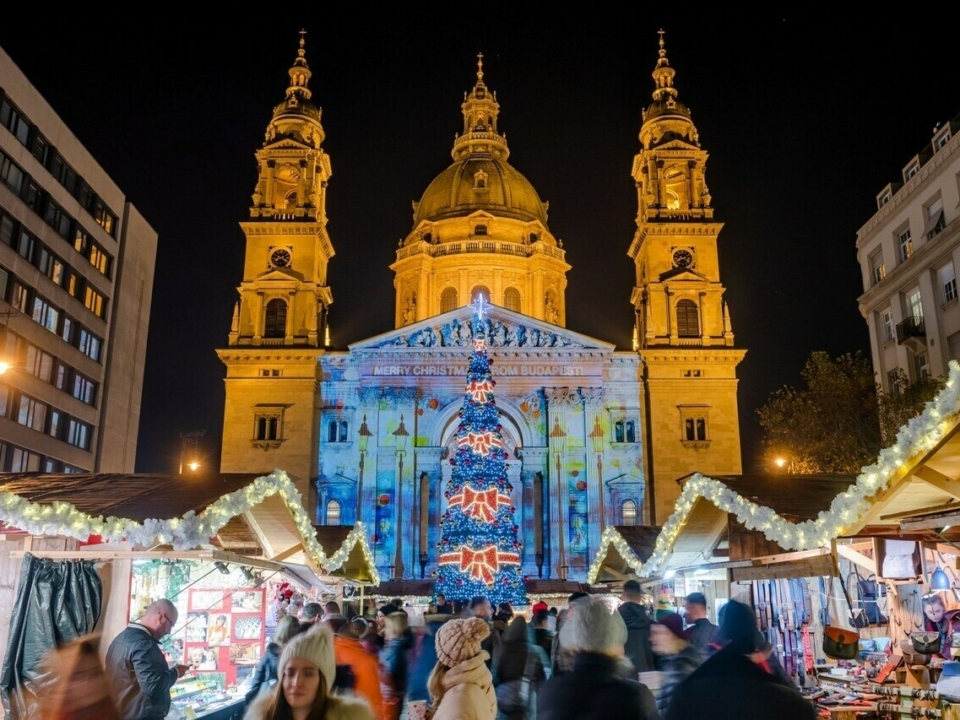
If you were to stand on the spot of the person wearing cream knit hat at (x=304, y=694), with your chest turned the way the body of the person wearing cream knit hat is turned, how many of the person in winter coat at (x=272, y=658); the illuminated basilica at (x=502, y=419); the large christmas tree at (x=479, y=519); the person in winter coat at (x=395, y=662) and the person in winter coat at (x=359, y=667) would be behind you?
5

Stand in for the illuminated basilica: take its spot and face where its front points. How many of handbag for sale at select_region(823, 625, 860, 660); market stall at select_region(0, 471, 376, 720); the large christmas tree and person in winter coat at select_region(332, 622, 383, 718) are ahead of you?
4

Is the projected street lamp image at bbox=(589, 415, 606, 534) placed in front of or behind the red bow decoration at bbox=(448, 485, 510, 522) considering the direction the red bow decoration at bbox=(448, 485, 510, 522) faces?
behind

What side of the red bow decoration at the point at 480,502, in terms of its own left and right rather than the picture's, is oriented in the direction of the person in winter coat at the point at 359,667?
front

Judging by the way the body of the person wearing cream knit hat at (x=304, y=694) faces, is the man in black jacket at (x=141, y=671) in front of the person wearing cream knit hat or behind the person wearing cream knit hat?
behind

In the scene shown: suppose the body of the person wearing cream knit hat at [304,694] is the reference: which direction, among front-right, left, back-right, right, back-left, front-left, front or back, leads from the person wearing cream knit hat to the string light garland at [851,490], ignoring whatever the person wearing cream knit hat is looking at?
back-left

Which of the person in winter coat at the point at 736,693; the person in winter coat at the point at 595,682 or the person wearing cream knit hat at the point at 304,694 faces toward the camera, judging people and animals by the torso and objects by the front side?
the person wearing cream knit hat

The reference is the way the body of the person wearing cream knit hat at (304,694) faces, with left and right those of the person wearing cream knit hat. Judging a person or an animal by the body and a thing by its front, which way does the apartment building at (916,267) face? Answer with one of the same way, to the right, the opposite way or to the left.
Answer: to the right

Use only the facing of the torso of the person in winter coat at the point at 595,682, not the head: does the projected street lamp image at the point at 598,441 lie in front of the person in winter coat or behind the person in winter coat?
in front

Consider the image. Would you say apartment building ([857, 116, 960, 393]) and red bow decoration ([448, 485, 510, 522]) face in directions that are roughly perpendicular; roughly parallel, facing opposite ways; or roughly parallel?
roughly perpendicular

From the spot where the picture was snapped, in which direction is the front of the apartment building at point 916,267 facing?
facing the viewer and to the left of the viewer

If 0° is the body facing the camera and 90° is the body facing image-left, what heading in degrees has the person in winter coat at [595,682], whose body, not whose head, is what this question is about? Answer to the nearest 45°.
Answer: approximately 180°

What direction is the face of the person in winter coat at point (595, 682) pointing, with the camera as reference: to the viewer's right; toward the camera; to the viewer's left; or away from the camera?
away from the camera

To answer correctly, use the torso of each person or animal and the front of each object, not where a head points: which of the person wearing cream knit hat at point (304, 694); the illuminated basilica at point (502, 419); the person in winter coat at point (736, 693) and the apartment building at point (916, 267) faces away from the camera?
the person in winter coat
